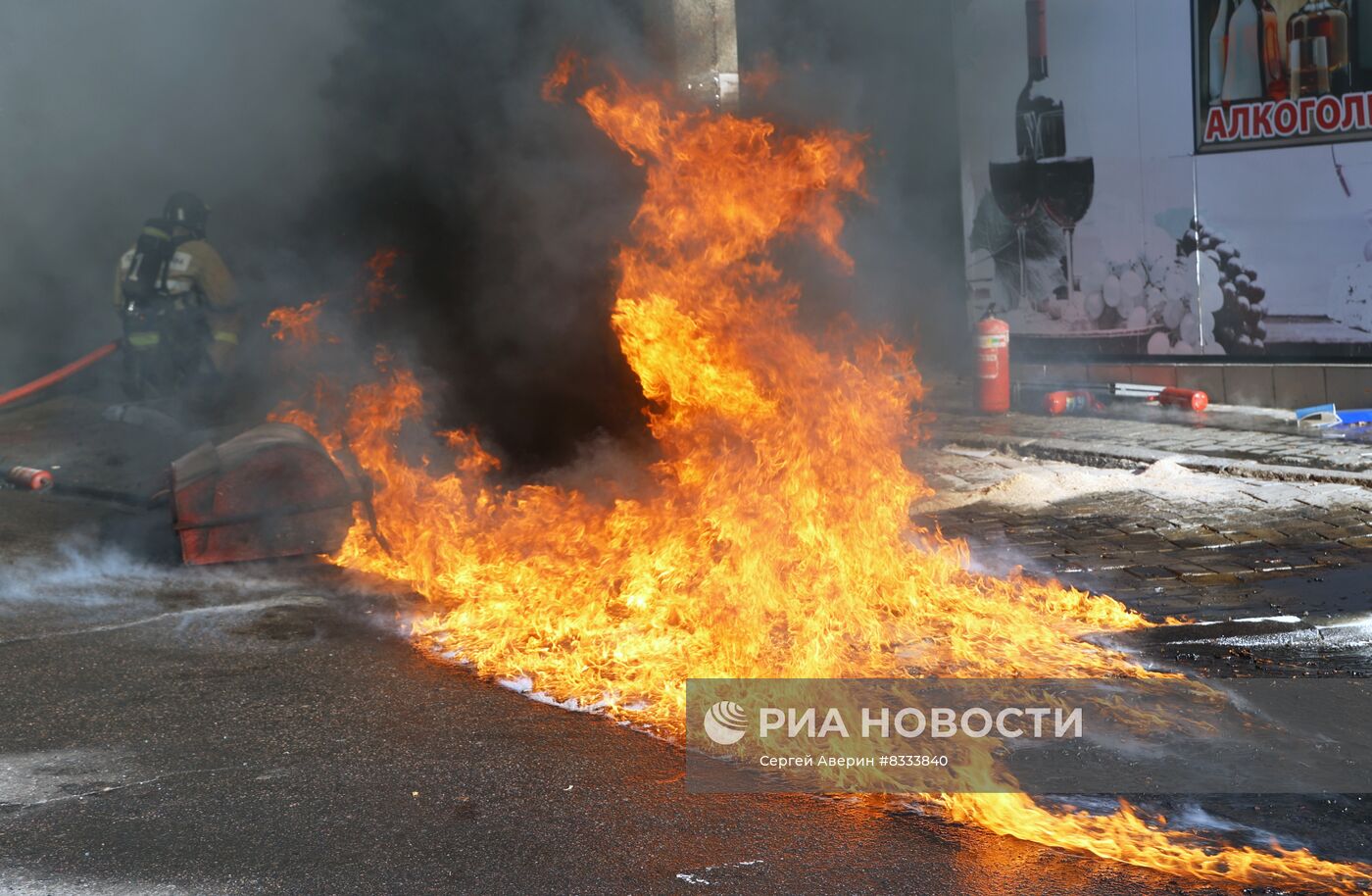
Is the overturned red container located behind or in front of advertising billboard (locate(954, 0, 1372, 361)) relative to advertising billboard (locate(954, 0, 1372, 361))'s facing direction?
in front

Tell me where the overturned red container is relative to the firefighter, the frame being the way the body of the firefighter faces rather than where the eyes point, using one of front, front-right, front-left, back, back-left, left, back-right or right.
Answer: back-right

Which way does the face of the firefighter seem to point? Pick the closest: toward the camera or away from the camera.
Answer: away from the camera

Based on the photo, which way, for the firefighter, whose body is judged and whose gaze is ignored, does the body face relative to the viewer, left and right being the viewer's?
facing away from the viewer and to the right of the viewer

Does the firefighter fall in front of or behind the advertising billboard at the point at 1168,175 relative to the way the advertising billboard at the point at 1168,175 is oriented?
in front

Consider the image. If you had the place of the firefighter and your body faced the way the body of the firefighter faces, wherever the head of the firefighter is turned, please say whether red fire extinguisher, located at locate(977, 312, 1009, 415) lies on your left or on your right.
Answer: on your right

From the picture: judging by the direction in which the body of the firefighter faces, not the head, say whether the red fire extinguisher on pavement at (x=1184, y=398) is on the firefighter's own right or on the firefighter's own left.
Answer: on the firefighter's own right

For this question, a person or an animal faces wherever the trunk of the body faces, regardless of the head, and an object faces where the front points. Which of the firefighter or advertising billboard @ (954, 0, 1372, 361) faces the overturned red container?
the advertising billboard

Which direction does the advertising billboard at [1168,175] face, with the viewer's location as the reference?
facing the viewer and to the left of the viewer
